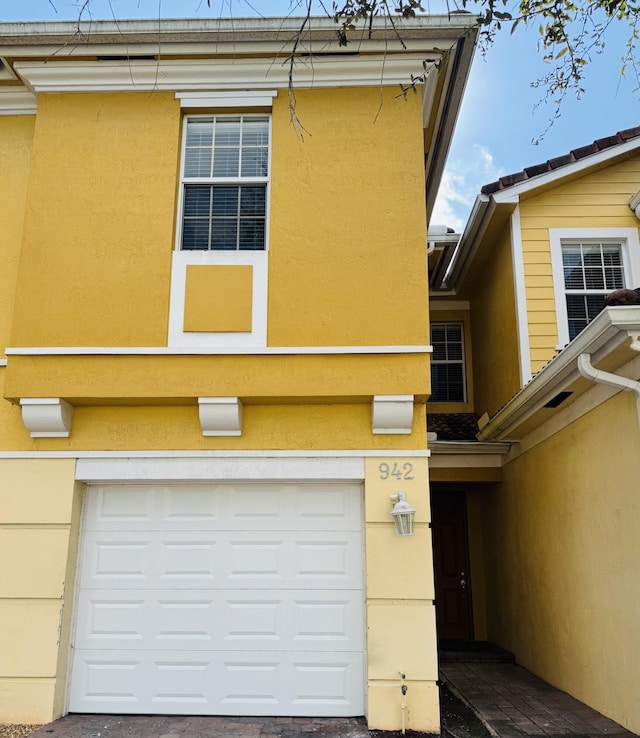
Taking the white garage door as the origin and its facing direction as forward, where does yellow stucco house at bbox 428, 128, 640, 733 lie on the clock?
The yellow stucco house is roughly at 8 o'clock from the white garage door.

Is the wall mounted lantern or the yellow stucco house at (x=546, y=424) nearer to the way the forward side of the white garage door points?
the wall mounted lantern

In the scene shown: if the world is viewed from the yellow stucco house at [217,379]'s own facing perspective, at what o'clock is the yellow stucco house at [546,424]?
the yellow stucco house at [546,424] is roughly at 8 o'clock from the yellow stucco house at [217,379].

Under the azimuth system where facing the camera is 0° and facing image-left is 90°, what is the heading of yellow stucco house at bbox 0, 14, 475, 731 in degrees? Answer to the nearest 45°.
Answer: approximately 0°

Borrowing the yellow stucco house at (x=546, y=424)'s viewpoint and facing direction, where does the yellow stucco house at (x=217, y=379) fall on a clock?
the yellow stucco house at (x=217, y=379) is roughly at 3 o'clock from the yellow stucco house at (x=546, y=424).

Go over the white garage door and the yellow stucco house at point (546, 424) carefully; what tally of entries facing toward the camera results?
2

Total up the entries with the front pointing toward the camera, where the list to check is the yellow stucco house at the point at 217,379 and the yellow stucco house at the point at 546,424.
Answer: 2

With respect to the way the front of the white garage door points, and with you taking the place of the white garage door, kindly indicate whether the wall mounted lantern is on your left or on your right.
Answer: on your left
